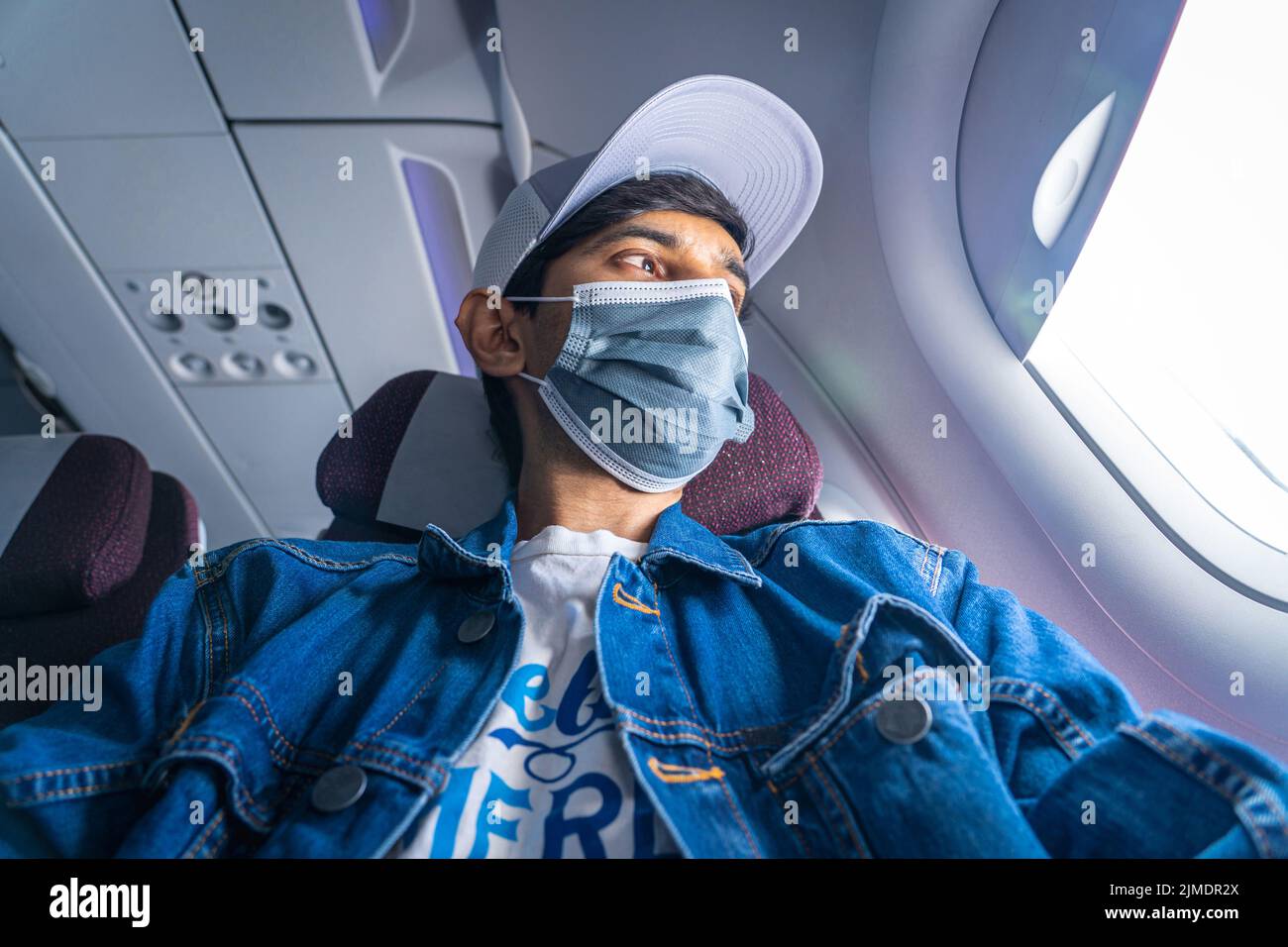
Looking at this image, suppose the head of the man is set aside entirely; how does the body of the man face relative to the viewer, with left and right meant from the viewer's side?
facing the viewer

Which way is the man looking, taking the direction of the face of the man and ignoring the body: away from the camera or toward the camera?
toward the camera

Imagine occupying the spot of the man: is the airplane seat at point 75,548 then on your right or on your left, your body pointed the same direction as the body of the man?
on your right
